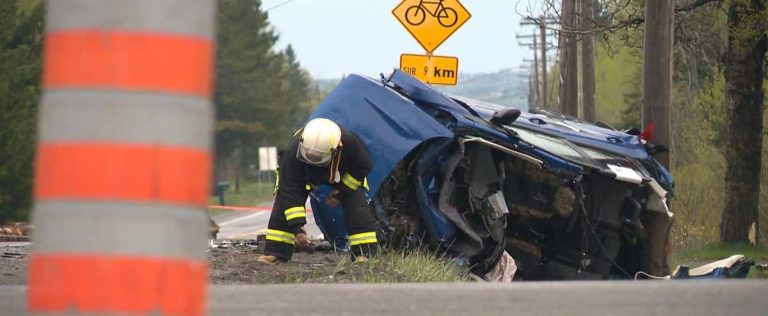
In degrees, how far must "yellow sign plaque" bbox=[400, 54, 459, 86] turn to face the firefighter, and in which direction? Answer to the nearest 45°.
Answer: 0° — it already faces them

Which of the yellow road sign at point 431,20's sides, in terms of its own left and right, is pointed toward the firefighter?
front

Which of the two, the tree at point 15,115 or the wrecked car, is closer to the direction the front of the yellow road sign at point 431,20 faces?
the wrecked car

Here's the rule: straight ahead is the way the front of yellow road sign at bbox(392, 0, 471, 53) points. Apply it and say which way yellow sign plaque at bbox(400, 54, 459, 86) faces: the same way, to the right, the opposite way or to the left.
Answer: the same way

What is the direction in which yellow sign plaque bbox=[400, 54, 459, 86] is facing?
toward the camera

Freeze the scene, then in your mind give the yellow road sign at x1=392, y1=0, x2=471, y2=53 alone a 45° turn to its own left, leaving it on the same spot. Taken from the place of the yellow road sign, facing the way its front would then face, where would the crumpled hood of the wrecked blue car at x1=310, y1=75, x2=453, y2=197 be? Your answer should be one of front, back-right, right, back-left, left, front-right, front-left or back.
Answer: front-right

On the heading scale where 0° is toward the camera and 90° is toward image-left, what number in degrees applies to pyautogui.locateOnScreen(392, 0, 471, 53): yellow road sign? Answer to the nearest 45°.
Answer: approximately 0°

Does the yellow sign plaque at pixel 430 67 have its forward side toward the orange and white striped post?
yes

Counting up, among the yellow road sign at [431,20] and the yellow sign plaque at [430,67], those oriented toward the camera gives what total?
2

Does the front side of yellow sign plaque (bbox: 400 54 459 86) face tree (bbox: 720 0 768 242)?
no

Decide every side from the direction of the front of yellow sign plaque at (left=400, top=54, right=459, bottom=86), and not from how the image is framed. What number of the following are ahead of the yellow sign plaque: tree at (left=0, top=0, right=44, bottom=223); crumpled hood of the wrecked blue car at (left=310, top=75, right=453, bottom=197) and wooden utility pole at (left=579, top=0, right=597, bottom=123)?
1
